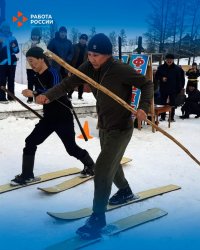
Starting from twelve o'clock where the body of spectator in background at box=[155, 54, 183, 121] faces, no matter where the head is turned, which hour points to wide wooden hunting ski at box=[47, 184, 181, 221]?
The wide wooden hunting ski is roughly at 12 o'clock from the spectator in background.

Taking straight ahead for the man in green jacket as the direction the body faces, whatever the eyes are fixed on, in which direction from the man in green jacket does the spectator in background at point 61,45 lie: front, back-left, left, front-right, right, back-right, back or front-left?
back-right

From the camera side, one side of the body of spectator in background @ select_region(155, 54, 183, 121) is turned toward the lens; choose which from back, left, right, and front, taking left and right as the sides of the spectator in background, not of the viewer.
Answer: front

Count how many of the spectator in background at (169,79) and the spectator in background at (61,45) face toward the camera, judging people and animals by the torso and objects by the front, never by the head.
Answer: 2

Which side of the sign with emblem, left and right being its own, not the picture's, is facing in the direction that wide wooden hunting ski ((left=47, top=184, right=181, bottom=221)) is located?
front

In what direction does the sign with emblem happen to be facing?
toward the camera

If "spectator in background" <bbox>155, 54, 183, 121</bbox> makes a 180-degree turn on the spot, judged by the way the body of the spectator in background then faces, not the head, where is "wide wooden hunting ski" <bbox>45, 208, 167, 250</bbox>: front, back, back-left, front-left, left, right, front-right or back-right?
back

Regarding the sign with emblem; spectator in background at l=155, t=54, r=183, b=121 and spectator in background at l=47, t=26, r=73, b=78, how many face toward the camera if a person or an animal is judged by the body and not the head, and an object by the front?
3

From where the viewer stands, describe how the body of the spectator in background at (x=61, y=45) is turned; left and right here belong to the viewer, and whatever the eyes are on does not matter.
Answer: facing the viewer

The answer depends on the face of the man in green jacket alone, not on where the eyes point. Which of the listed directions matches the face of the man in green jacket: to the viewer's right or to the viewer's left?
to the viewer's left

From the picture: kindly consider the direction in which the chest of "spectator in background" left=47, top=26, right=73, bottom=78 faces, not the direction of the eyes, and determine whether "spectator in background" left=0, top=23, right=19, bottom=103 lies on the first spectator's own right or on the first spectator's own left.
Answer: on the first spectator's own right
